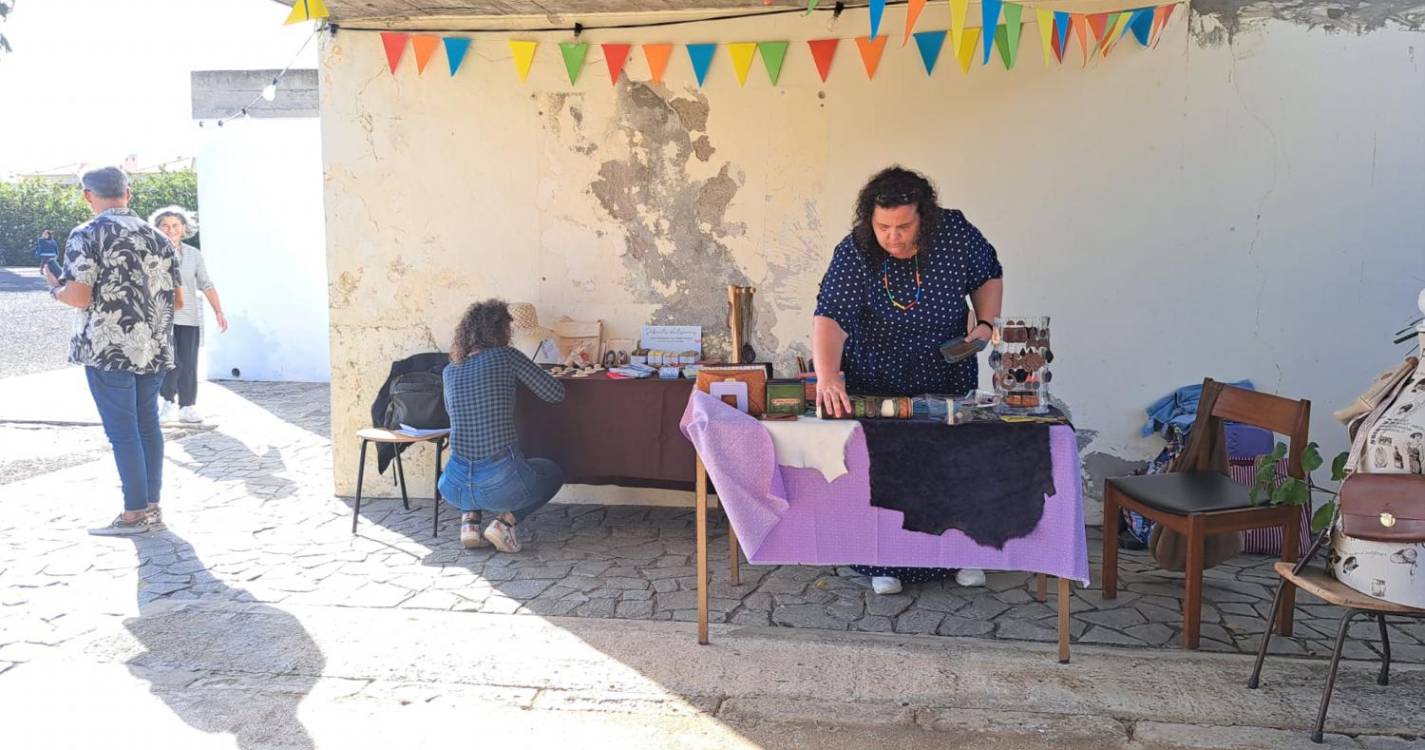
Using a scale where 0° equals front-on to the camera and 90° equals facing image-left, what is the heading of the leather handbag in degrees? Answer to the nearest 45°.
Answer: approximately 0°

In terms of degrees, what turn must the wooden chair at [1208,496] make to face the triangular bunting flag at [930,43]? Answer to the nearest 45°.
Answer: approximately 90° to its right

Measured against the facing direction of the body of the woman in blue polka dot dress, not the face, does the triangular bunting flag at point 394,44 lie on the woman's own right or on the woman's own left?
on the woman's own right

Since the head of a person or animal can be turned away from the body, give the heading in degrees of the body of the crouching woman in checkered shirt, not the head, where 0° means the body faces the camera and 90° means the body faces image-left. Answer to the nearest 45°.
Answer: approximately 225°

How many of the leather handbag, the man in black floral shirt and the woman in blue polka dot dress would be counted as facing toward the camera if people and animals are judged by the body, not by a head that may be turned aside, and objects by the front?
2

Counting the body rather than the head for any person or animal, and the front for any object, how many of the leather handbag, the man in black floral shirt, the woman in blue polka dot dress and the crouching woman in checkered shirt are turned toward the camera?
2

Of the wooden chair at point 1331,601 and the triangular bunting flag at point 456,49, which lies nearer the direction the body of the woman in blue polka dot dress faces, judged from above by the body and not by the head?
the wooden chair
